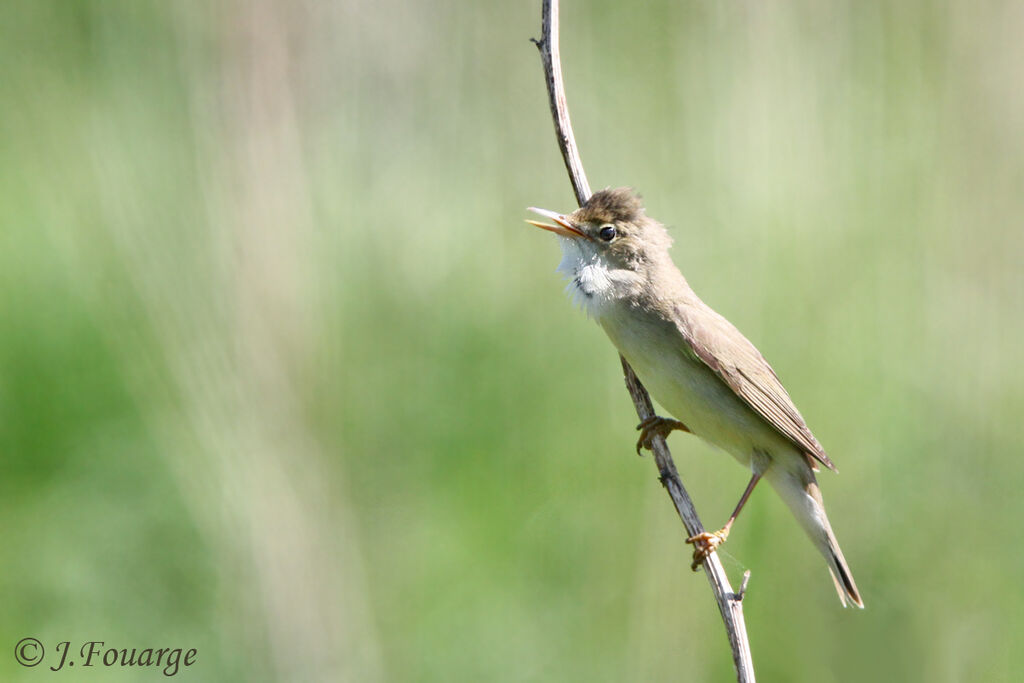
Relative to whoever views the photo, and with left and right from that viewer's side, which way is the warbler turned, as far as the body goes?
facing to the left of the viewer
